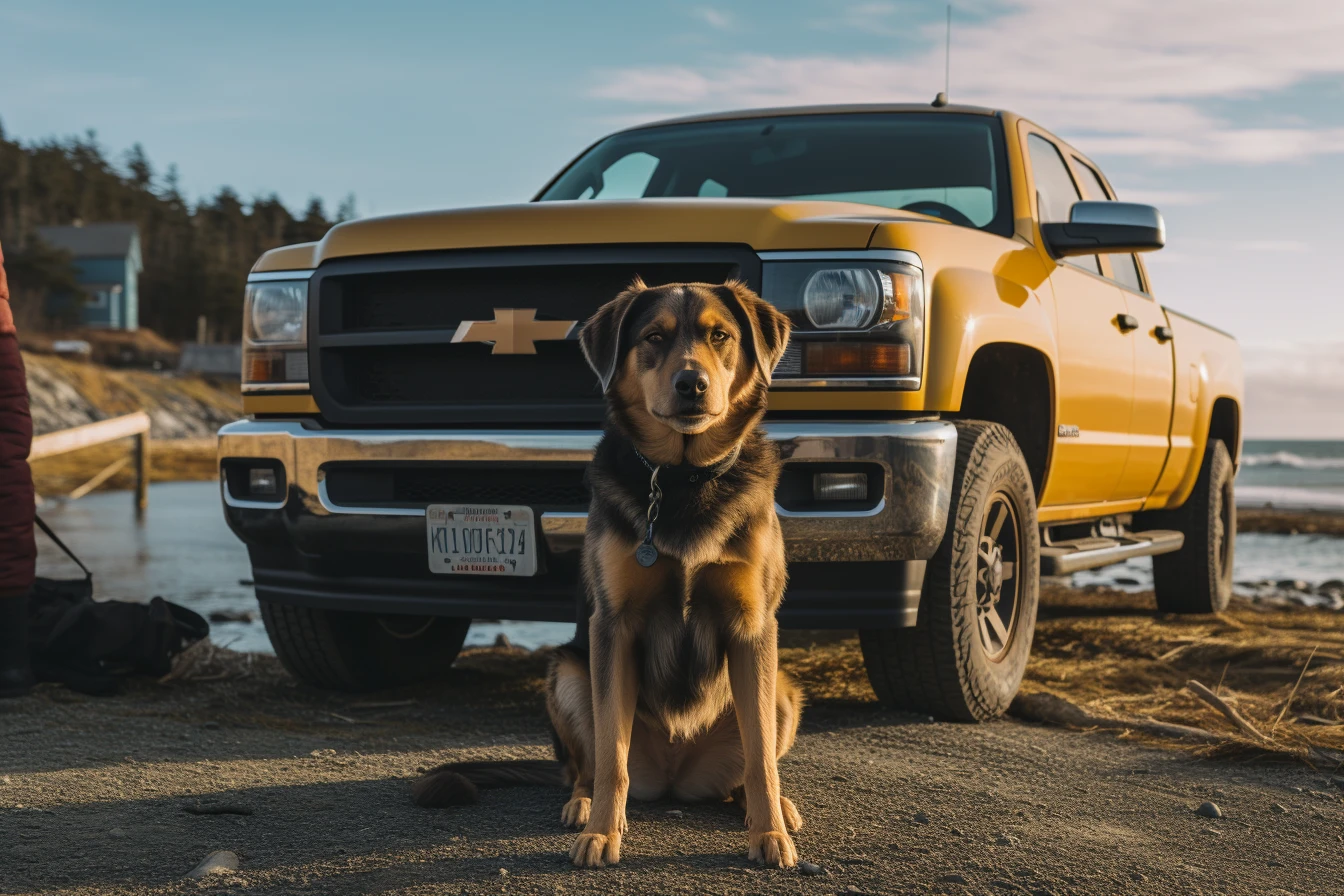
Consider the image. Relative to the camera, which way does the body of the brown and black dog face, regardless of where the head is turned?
toward the camera

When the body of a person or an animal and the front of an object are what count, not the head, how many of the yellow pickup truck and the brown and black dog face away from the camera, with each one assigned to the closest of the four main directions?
0

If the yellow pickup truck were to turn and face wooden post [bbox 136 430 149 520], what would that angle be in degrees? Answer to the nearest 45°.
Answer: approximately 90° to its right

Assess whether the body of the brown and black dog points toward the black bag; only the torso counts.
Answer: no

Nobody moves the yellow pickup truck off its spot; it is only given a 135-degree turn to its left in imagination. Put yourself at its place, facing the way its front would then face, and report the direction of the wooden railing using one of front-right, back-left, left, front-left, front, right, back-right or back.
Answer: back-left

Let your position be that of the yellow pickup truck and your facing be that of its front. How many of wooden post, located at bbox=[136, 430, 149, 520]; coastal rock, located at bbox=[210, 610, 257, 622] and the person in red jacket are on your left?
0

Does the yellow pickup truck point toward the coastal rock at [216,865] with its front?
yes

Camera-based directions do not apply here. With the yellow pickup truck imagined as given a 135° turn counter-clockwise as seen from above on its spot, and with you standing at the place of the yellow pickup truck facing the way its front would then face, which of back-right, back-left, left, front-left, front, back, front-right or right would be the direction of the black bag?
back

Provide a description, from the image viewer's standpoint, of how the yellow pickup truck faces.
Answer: facing the viewer and to the left of the viewer

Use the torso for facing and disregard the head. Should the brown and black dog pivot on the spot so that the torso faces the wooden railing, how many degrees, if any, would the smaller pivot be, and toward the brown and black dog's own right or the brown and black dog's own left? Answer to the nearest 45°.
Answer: approximately 135° to the brown and black dog's own right

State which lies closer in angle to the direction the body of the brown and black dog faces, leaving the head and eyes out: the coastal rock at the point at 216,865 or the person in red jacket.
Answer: the coastal rock

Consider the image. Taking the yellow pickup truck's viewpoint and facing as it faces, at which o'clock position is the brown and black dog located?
The brown and black dog is roughly at 11 o'clock from the yellow pickup truck.

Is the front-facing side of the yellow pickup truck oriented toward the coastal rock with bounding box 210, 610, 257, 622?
no

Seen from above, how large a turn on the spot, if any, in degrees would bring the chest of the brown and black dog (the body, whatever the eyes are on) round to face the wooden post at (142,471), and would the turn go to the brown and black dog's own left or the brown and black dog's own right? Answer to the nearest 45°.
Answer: approximately 135° to the brown and black dog's own right

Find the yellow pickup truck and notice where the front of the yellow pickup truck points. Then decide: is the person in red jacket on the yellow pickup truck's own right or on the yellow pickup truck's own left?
on the yellow pickup truck's own right
